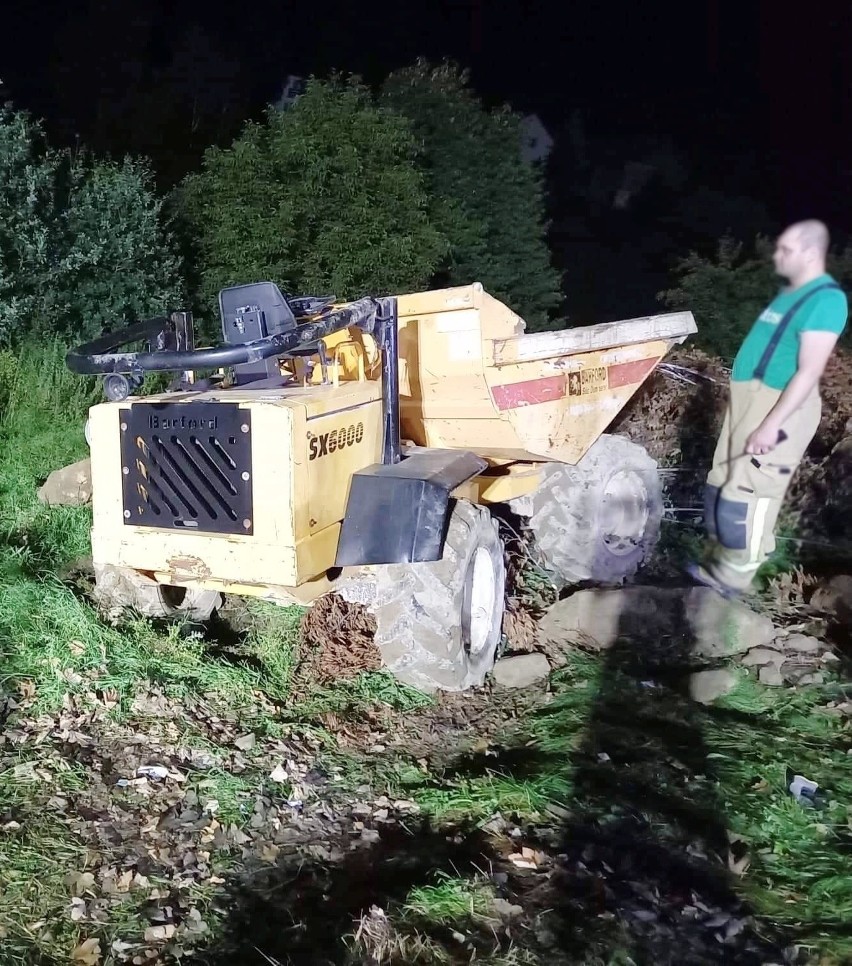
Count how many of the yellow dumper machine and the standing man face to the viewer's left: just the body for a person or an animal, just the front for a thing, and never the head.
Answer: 1

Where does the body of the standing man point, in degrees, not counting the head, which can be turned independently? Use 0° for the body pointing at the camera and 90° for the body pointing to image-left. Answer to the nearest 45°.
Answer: approximately 90°

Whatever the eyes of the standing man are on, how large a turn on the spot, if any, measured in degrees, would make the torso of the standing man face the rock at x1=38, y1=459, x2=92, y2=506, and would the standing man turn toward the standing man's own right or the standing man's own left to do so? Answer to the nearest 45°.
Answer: approximately 45° to the standing man's own right

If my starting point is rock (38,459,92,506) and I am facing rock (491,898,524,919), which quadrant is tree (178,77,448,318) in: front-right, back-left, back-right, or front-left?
back-left

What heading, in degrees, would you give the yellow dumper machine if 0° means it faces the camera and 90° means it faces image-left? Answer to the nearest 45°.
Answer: approximately 225°
